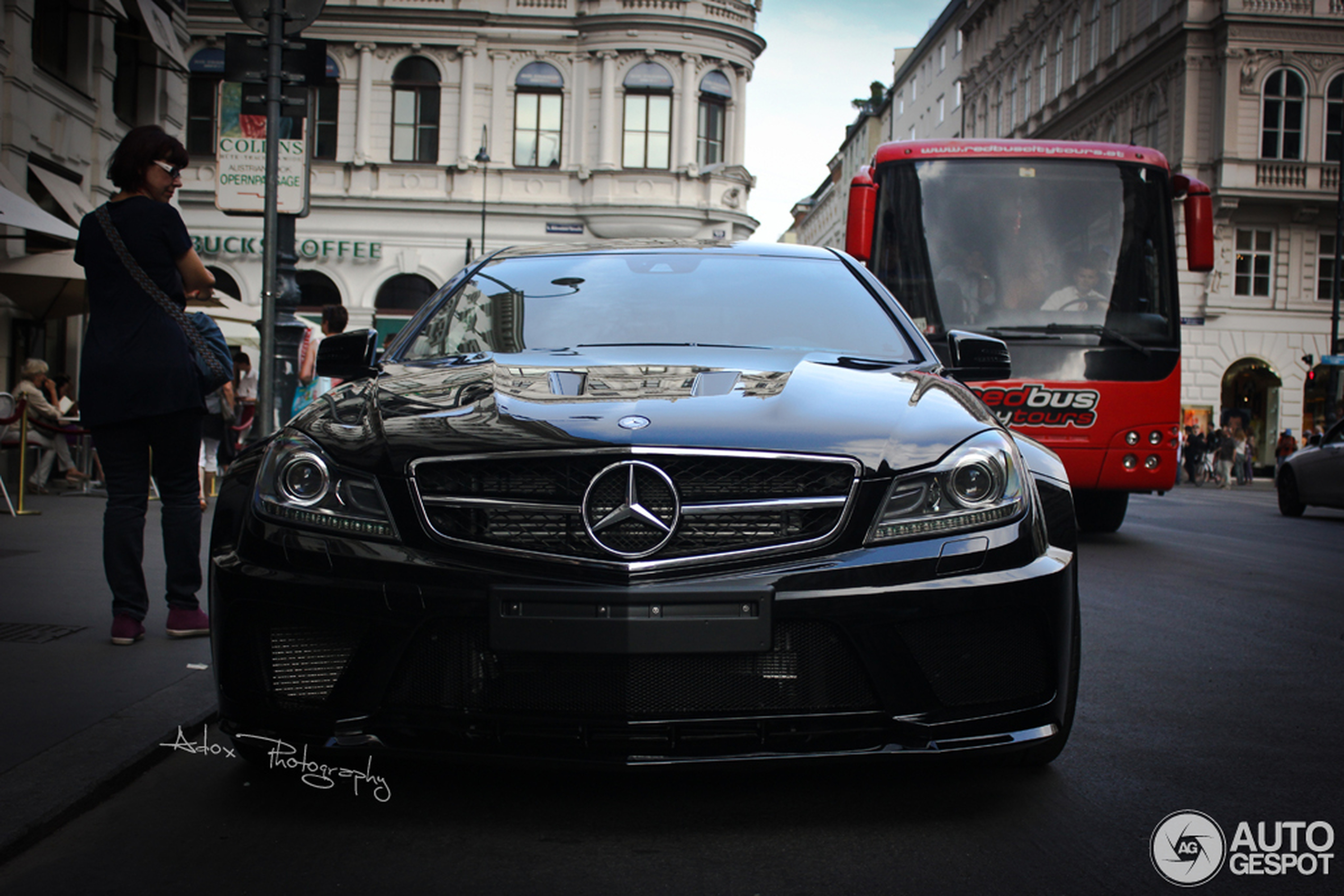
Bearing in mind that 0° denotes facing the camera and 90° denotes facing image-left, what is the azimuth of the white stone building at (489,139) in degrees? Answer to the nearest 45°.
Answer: approximately 0°

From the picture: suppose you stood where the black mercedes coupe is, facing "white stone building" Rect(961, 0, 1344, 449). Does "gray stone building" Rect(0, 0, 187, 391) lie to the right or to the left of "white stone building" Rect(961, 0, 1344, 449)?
left

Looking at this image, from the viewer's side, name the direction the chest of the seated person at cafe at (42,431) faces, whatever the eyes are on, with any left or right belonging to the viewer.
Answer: facing to the right of the viewer

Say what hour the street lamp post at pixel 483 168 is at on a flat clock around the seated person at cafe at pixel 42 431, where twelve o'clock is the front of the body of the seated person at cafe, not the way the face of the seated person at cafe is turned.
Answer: The street lamp post is roughly at 10 o'clock from the seated person at cafe.

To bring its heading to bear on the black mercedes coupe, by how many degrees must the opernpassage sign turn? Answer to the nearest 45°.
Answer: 0° — it already faces it

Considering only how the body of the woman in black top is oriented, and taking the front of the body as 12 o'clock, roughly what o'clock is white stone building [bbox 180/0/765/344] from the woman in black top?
The white stone building is roughly at 11 o'clock from the woman in black top.

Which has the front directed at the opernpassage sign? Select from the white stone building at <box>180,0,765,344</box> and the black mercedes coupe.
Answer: the white stone building

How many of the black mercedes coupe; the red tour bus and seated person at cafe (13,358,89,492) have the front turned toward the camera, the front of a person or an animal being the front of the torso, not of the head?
2

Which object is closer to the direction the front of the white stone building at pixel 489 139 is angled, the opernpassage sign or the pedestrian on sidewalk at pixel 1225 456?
the opernpassage sign

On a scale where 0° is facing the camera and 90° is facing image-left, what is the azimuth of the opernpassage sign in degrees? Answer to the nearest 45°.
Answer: approximately 0°

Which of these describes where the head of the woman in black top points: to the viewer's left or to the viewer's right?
to the viewer's right
